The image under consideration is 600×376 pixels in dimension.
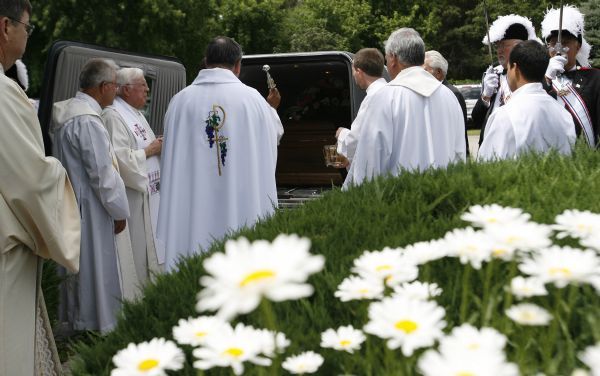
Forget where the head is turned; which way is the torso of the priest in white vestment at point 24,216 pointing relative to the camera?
to the viewer's right

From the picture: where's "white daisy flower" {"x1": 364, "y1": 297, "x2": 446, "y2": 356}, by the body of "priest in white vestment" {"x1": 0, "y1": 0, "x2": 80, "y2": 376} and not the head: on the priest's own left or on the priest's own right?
on the priest's own right

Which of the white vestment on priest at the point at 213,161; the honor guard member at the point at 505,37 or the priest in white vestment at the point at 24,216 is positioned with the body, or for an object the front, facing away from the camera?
the white vestment on priest at the point at 213,161

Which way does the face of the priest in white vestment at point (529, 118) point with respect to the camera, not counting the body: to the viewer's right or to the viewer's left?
to the viewer's left

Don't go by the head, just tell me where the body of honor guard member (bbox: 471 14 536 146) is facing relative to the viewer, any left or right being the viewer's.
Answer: facing the viewer and to the left of the viewer

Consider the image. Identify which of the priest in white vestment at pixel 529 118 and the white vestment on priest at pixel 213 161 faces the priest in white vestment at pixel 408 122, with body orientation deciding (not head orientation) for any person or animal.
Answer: the priest in white vestment at pixel 529 118

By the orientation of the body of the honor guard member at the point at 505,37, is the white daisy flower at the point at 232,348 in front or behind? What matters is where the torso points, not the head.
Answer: in front

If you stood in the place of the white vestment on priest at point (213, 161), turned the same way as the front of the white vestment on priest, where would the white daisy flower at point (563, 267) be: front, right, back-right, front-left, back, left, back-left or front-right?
back

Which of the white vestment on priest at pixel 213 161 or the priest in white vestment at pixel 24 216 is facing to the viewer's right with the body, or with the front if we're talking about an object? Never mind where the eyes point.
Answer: the priest in white vestment at pixel 24 216

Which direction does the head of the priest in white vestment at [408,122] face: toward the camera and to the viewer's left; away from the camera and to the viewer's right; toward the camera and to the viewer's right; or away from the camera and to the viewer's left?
away from the camera and to the viewer's left

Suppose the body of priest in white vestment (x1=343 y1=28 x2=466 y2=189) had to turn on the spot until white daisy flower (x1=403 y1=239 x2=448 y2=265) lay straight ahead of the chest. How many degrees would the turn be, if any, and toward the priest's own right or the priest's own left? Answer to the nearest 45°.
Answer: approximately 135° to the priest's own left

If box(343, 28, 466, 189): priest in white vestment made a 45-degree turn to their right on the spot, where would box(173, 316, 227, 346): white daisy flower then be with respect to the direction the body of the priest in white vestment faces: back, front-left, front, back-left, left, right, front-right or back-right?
back

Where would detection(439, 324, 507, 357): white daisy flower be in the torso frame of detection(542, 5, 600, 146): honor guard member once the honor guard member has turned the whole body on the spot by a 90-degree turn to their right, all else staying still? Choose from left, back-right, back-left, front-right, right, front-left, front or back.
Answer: back-left

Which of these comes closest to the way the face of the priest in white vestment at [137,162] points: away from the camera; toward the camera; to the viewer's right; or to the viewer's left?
to the viewer's right

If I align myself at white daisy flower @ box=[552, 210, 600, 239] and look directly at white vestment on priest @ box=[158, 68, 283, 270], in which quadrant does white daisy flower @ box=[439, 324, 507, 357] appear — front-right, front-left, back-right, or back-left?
back-left

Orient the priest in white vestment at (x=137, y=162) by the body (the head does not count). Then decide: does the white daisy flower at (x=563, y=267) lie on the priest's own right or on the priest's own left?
on the priest's own right

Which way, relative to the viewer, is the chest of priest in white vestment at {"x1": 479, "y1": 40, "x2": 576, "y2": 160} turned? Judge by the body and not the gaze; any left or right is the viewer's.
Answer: facing away from the viewer and to the left of the viewer

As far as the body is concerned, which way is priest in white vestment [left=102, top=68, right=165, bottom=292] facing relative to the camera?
to the viewer's right
